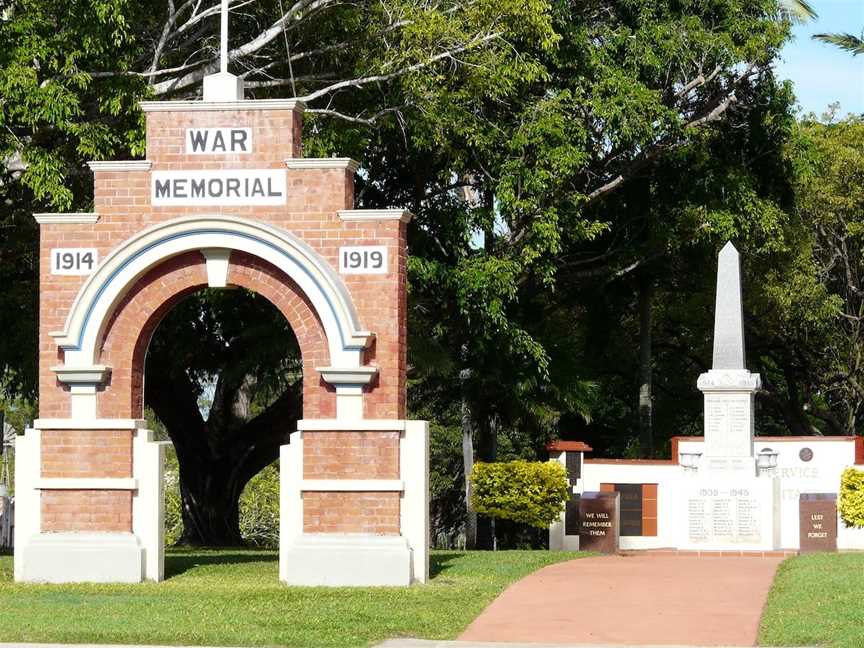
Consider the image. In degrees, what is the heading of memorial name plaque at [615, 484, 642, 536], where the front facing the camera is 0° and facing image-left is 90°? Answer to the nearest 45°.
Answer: approximately 0°

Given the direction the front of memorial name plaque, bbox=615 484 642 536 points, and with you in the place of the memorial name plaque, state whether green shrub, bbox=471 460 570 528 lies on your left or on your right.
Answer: on your right

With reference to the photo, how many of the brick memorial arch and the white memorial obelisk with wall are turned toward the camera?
2

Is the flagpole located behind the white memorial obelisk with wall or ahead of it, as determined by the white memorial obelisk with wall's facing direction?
ahead

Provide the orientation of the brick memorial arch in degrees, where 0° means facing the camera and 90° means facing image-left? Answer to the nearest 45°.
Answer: approximately 0°

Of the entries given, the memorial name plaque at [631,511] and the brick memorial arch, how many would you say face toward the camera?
2
